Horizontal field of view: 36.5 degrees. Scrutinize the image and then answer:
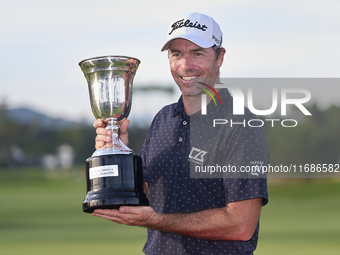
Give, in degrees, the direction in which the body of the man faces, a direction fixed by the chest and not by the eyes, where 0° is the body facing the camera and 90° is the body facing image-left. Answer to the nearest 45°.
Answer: approximately 45°
